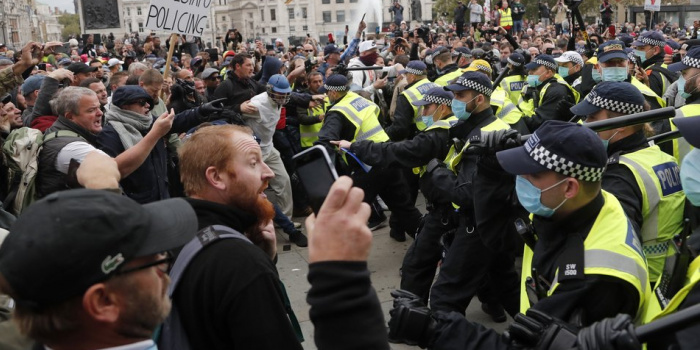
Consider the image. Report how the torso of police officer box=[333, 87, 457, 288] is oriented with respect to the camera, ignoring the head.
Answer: to the viewer's left

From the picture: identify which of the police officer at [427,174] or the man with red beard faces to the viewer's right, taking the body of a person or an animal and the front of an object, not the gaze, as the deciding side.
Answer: the man with red beard

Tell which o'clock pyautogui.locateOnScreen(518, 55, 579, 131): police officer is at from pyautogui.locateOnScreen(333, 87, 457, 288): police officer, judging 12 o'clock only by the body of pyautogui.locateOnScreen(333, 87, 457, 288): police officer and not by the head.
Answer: pyautogui.locateOnScreen(518, 55, 579, 131): police officer is roughly at 4 o'clock from pyautogui.locateOnScreen(333, 87, 457, 288): police officer.

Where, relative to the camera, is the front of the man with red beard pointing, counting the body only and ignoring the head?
to the viewer's right

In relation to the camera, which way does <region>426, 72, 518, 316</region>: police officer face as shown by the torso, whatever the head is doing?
to the viewer's left

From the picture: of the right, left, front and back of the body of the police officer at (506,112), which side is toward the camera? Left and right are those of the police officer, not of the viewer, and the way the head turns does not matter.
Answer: left

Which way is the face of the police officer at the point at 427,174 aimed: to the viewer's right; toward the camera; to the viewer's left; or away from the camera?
to the viewer's left

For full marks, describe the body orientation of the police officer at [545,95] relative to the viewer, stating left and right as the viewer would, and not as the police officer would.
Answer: facing to the left of the viewer

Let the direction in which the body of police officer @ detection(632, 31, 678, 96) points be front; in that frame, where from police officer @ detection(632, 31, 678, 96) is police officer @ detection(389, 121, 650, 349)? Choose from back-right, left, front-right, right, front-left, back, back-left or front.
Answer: left

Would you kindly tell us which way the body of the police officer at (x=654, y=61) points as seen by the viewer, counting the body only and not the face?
to the viewer's left

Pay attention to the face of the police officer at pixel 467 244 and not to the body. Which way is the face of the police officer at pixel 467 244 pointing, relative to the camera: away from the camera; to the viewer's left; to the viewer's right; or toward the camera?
to the viewer's left

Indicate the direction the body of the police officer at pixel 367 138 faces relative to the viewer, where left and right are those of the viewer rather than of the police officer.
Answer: facing away from the viewer and to the left of the viewer

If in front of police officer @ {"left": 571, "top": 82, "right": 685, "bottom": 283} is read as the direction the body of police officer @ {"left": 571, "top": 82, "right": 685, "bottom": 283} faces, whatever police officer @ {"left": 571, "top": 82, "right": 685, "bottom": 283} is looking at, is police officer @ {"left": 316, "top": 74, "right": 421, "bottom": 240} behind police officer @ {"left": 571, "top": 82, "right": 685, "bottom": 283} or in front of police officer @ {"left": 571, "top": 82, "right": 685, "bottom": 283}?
in front

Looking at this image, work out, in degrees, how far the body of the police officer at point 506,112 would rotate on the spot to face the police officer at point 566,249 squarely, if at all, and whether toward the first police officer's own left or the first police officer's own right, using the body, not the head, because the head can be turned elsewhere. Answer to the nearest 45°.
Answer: approximately 90° to the first police officer's own left
